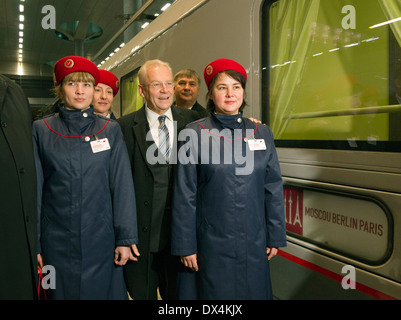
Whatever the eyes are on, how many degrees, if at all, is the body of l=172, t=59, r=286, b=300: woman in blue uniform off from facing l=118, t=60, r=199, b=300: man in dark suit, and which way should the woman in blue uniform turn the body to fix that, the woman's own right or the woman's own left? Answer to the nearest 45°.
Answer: approximately 135° to the woman's own right

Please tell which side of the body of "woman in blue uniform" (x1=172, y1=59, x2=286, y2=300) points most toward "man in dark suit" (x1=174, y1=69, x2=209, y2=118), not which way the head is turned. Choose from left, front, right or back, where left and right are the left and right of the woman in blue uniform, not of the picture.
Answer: back

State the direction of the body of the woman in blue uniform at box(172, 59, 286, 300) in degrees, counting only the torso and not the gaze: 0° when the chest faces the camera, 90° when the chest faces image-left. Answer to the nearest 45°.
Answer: approximately 0°

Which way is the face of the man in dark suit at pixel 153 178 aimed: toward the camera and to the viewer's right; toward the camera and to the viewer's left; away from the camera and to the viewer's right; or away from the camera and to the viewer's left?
toward the camera and to the viewer's right

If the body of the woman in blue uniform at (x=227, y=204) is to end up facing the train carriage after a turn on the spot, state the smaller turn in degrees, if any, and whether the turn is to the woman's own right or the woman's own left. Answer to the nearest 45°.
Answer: approximately 90° to the woman's own left

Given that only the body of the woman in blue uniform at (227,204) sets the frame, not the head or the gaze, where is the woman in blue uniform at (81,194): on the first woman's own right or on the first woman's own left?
on the first woman's own right

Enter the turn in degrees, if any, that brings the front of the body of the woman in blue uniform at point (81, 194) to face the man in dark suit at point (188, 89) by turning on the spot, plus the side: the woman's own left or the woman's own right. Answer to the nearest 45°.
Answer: approximately 135° to the woman's own left

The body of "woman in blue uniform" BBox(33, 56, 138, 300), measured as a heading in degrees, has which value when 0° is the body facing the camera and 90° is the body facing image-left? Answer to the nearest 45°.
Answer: approximately 0°

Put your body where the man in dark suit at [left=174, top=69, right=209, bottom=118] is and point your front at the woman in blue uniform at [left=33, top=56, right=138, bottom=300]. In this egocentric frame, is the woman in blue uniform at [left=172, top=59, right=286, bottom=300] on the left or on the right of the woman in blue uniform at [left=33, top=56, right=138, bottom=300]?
left

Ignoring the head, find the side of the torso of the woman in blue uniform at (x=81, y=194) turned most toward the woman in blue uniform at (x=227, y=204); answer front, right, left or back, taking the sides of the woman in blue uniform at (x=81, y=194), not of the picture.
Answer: left

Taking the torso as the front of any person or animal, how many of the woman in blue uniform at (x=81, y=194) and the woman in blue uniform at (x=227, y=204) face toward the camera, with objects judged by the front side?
2
